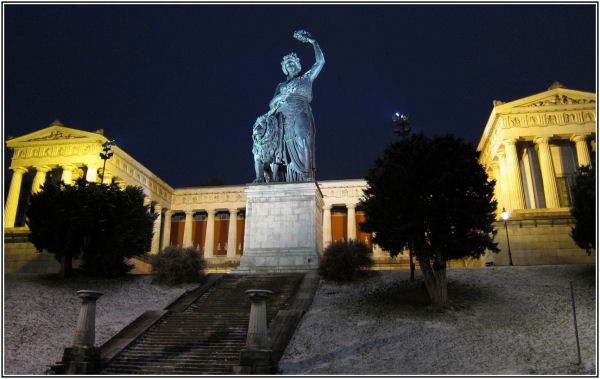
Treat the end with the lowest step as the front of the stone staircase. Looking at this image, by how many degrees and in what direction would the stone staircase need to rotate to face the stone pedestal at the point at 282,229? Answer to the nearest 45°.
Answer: approximately 135° to its left

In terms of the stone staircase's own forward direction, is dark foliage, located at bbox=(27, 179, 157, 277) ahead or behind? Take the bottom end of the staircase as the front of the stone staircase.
behind

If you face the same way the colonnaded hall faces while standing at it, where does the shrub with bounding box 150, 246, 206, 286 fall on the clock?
The shrub is roughly at 2 o'clock from the colonnaded hall.

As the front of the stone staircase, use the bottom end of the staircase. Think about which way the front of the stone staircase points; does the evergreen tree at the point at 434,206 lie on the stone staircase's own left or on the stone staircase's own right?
on the stone staircase's own left

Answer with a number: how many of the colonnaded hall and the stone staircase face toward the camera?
2

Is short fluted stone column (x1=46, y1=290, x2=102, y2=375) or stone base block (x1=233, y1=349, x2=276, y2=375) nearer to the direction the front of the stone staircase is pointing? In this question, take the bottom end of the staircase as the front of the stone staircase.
the stone base block

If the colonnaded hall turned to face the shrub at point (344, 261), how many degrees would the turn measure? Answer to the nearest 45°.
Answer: approximately 45° to its right

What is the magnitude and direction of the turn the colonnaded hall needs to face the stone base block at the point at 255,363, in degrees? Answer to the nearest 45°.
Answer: approximately 45° to its right

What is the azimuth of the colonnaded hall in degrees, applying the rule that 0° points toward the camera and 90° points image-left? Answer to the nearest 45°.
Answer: approximately 0°
